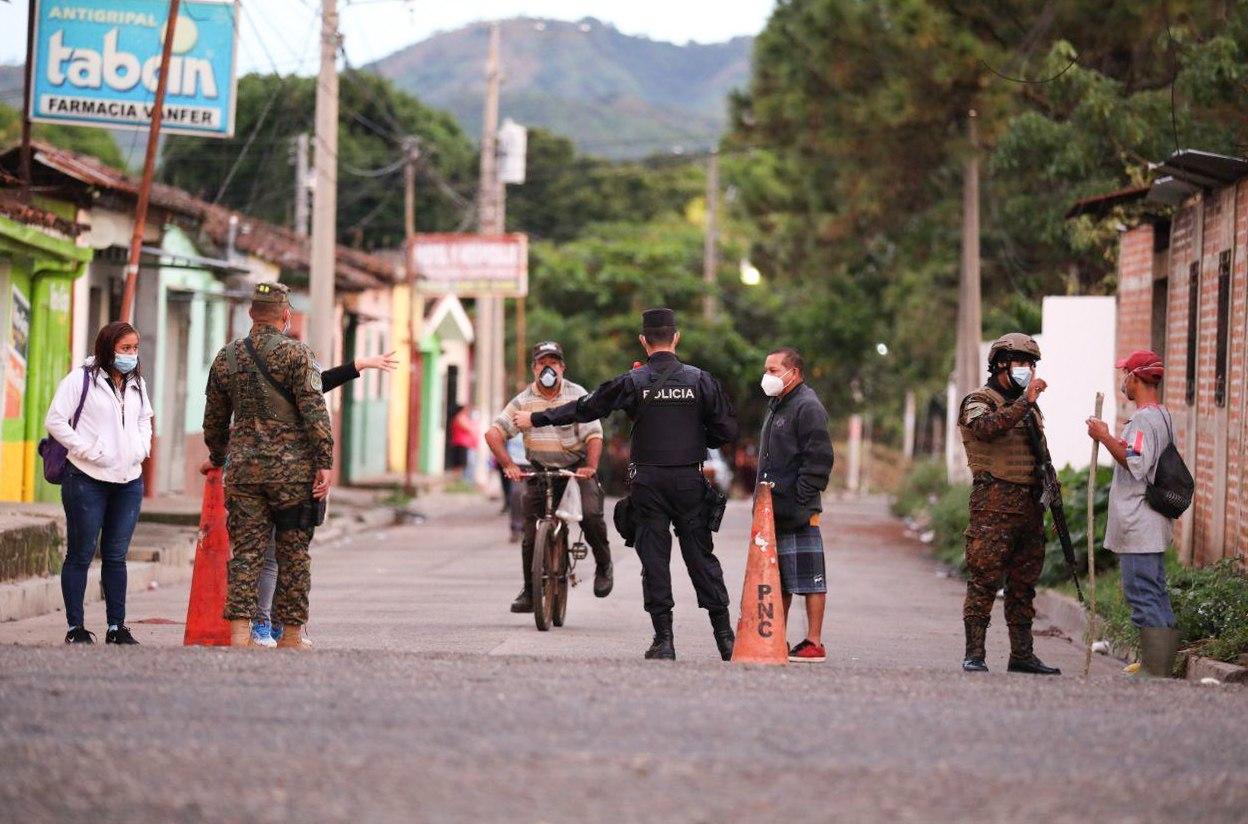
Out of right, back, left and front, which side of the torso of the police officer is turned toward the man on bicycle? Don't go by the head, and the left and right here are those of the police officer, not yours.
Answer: front

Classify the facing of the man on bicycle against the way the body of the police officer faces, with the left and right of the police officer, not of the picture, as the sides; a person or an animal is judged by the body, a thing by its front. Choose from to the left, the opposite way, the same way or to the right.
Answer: the opposite way

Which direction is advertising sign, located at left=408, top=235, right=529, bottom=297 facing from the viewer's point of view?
toward the camera

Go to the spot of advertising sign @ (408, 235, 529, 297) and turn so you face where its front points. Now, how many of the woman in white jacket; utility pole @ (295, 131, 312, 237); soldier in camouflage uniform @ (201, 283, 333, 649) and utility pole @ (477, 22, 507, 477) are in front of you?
2

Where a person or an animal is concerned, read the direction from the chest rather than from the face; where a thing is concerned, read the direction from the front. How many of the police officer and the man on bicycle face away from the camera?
1

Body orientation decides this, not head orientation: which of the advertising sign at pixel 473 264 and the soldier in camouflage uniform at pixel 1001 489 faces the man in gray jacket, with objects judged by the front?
the advertising sign

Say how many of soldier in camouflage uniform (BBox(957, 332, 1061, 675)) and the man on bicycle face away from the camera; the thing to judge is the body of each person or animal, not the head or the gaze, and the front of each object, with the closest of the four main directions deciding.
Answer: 0

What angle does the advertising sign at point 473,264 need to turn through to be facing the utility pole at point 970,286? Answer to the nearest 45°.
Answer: approximately 45° to its left

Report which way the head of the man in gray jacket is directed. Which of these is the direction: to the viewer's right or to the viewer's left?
to the viewer's left

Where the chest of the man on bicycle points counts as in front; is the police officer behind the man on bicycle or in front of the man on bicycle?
in front

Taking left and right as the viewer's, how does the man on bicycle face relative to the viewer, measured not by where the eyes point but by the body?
facing the viewer

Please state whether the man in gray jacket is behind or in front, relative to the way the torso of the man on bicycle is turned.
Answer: in front

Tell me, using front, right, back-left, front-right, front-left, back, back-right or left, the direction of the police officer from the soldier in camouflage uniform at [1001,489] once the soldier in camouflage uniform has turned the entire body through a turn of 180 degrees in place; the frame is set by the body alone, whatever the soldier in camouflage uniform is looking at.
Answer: front-left

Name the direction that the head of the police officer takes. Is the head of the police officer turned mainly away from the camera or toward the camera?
away from the camera

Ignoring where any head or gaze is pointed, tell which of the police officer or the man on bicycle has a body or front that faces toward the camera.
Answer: the man on bicycle

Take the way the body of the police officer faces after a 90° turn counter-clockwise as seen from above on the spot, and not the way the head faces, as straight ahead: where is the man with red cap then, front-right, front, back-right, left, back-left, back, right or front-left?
back

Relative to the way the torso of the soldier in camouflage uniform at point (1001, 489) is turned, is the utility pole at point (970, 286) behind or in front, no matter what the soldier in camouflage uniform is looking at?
behind

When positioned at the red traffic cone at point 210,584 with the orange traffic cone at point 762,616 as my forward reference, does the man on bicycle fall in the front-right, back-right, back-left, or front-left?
front-left

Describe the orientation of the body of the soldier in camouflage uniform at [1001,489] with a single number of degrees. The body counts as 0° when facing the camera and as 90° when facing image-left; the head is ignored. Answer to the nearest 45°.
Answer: approximately 315°

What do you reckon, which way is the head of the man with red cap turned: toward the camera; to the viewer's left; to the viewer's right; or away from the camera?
to the viewer's left

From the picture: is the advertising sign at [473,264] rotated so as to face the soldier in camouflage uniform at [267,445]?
yes

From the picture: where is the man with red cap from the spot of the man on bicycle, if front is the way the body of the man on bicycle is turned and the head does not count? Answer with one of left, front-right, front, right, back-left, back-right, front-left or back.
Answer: front-left

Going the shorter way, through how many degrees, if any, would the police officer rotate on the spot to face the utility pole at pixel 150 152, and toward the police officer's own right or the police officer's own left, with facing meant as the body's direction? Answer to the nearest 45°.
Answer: approximately 45° to the police officer's own left
